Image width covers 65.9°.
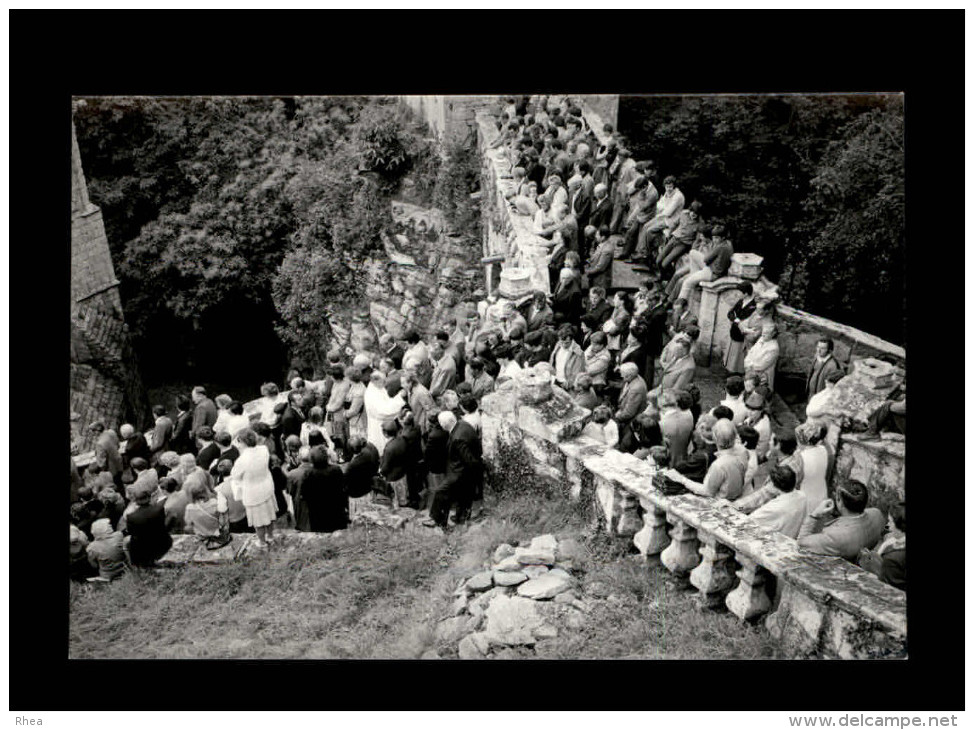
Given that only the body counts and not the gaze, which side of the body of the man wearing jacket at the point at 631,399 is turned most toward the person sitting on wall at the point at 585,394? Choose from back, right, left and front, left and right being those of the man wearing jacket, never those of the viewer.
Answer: front

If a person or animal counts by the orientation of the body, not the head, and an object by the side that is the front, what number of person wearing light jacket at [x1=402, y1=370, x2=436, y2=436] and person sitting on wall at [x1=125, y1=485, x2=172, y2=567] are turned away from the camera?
1

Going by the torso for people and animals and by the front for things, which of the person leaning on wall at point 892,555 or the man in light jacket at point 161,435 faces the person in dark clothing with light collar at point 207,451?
the person leaning on wall

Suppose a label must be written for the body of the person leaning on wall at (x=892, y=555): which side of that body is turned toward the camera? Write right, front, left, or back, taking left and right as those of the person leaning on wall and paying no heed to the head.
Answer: left

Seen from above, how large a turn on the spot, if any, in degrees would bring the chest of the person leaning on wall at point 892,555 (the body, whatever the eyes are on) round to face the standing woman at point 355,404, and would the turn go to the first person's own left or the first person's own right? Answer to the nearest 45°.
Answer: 0° — they already face them

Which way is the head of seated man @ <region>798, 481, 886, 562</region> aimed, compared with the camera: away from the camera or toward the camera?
away from the camera

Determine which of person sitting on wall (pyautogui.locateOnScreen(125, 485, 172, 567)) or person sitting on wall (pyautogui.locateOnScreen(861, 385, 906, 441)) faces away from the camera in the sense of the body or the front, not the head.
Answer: person sitting on wall (pyautogui.locateOnScreen(125, 485, 172, 567))

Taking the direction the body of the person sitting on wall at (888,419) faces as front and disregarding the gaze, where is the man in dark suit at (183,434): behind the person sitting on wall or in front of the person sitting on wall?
in front

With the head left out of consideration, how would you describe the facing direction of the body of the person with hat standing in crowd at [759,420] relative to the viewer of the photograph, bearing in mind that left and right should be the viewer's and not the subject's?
facing to the left of the viewer
